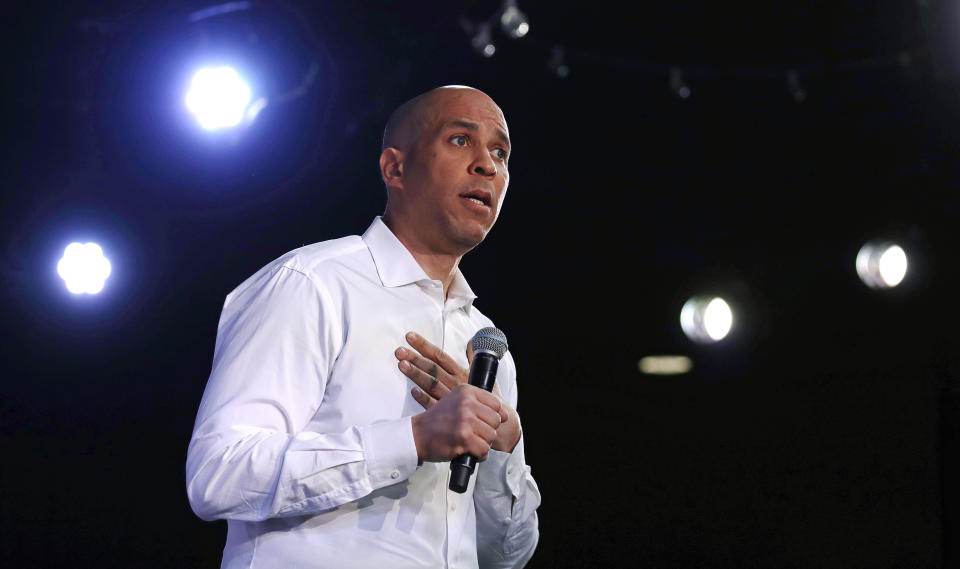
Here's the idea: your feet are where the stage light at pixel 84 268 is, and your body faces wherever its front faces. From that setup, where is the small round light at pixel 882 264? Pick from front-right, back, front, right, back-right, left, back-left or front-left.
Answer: left

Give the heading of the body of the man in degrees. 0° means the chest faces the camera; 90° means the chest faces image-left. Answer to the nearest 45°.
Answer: approximately 315°

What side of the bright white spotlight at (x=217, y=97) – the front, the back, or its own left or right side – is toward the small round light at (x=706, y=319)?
left

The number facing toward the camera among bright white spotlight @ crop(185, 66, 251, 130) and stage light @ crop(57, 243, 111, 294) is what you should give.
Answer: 2

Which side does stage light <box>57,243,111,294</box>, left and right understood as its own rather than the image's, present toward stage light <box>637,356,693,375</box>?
left

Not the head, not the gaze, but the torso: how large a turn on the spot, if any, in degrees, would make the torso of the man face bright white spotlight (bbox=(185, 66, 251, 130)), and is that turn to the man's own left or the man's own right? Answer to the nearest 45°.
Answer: approximately 180°

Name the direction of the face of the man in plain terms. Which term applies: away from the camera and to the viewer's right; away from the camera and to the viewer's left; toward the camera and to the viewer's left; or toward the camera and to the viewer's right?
toward the camera and to the viewer's right

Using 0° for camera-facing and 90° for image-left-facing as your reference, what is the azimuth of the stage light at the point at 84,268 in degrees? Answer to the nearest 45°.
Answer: approximately 0°

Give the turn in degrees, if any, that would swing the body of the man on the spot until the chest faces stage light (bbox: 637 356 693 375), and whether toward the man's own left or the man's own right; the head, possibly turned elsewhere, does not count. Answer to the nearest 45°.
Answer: approximately 90° to the man's own left

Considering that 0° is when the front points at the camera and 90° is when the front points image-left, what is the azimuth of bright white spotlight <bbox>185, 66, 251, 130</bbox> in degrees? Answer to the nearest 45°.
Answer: approximately 0°
